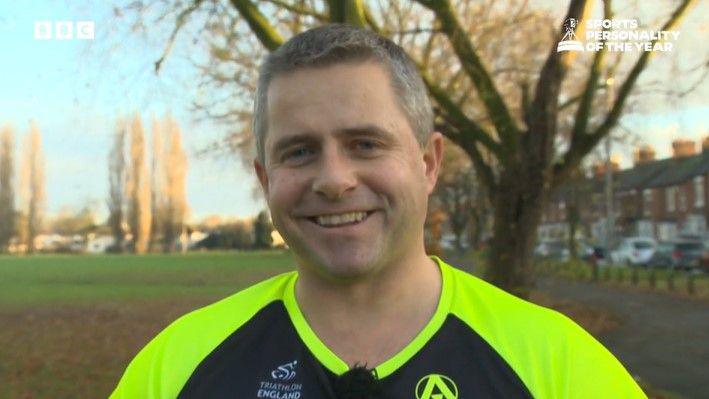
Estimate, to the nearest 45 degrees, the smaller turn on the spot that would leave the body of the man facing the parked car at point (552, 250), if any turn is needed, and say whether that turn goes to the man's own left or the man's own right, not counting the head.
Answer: approximately 180°

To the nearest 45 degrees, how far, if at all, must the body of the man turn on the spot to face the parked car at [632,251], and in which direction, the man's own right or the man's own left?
approximately 135° to the man's own left

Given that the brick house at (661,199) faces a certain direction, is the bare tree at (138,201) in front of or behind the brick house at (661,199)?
in front

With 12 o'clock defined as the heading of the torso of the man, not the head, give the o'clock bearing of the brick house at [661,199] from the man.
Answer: The brick house is roughly at 7 o'clock from the man.

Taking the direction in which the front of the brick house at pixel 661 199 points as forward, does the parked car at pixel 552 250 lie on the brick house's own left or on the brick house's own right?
on the brick house's own right

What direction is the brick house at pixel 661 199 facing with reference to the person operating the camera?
facing the viewer and to the left of the viewer

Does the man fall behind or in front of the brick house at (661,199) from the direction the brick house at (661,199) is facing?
in front

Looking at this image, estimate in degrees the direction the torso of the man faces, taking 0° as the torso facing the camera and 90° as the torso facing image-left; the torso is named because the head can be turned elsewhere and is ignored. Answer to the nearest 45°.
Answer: approximately 0°

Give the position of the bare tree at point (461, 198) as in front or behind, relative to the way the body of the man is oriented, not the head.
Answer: behind
